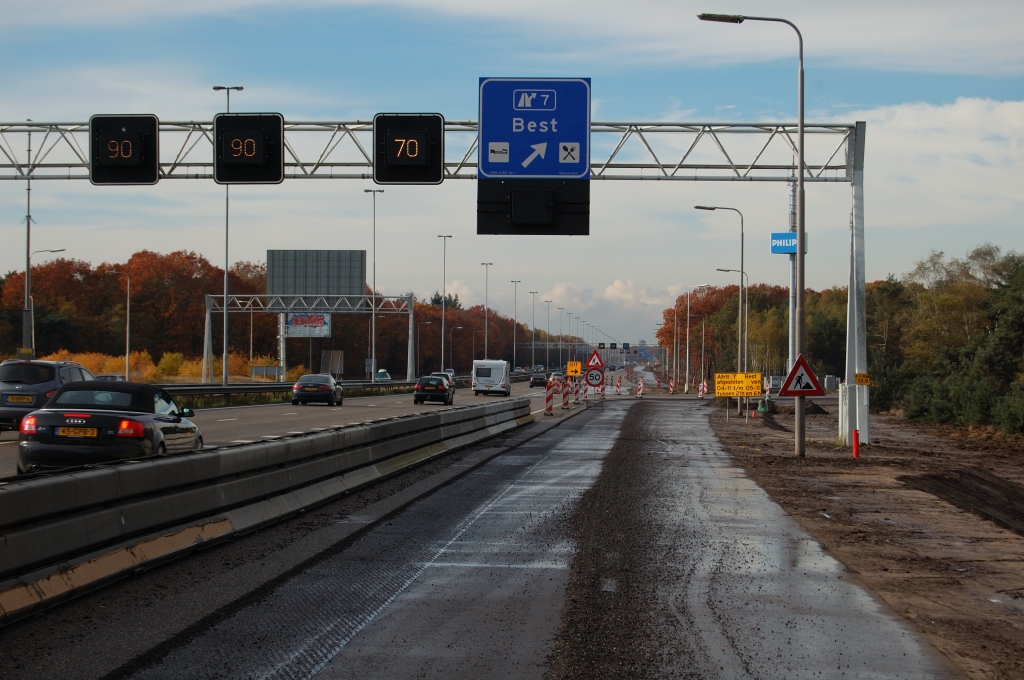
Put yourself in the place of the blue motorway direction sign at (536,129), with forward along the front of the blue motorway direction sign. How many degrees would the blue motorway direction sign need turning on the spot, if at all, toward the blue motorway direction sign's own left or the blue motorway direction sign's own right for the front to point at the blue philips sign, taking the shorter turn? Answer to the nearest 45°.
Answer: approximately 135° to the blue motorway direction sign's own left

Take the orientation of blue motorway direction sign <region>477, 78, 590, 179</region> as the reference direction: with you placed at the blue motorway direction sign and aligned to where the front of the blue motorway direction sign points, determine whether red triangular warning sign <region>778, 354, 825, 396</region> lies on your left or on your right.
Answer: on your left

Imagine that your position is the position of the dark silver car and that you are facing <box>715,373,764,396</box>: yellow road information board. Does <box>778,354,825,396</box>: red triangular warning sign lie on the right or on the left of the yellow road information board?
right

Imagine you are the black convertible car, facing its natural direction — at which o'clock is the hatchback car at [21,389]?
The hatchback car is roughly at 10 o'clock from the black convertible car.

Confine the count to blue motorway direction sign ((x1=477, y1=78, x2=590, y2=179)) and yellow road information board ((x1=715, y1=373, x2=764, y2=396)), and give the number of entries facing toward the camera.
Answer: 2

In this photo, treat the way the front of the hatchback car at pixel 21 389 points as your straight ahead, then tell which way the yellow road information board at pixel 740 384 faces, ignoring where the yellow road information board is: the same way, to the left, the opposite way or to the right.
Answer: the opposite way

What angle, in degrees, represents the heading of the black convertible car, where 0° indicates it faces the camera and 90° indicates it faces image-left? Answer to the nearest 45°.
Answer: approximately 225°

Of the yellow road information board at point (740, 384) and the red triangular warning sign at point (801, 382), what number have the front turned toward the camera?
2

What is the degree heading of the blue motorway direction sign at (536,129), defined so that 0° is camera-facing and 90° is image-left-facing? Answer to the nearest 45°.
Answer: approximately 0°

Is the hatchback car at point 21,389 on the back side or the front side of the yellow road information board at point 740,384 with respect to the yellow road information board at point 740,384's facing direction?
on the front side

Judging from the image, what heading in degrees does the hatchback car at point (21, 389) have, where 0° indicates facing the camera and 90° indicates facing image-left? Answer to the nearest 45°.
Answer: approximately 225°

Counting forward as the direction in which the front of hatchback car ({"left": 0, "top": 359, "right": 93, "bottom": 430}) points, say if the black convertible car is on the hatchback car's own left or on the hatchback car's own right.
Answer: on the hatchback car's own right
